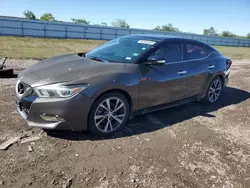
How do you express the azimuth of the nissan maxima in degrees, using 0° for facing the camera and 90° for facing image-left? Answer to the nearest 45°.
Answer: approximately 45°
